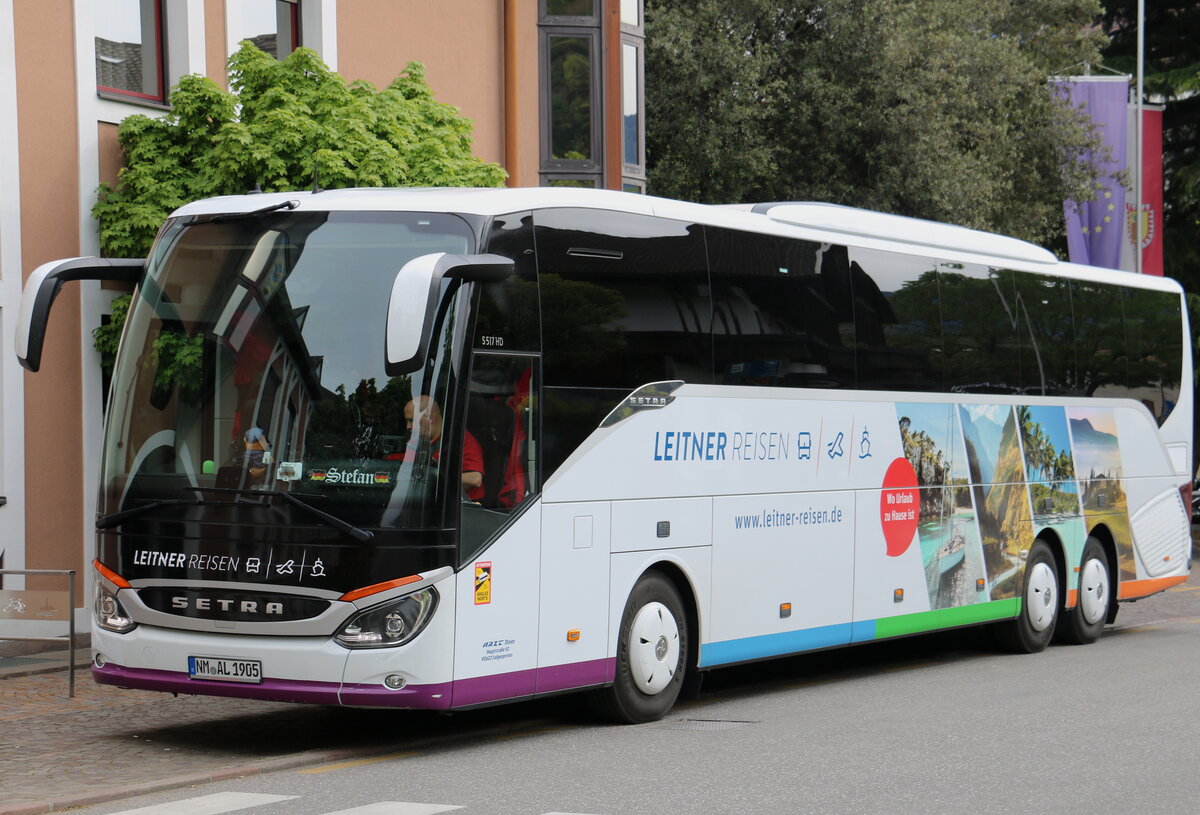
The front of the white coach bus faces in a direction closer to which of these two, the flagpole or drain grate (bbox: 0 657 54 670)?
the drain grate

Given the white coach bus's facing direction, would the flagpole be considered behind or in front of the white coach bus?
behind

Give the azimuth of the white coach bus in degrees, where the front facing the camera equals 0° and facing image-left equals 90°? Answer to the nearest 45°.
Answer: approximately 45°

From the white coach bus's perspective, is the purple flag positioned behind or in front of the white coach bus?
behind

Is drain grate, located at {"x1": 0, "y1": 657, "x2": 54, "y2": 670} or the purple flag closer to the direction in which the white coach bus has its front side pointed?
the drain grate

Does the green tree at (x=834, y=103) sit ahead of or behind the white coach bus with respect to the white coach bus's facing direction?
behind

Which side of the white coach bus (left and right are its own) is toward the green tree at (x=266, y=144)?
right

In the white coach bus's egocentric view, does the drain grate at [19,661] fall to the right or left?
on its right

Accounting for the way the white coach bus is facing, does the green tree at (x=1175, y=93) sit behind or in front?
behind
